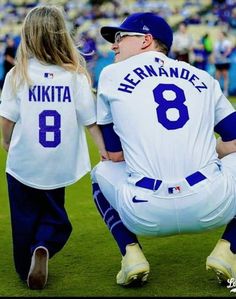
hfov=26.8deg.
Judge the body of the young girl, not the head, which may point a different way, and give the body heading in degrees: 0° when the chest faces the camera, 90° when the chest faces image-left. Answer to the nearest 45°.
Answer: approximately 180°

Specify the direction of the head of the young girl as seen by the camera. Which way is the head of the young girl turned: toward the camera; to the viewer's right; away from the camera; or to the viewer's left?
away from the camera
